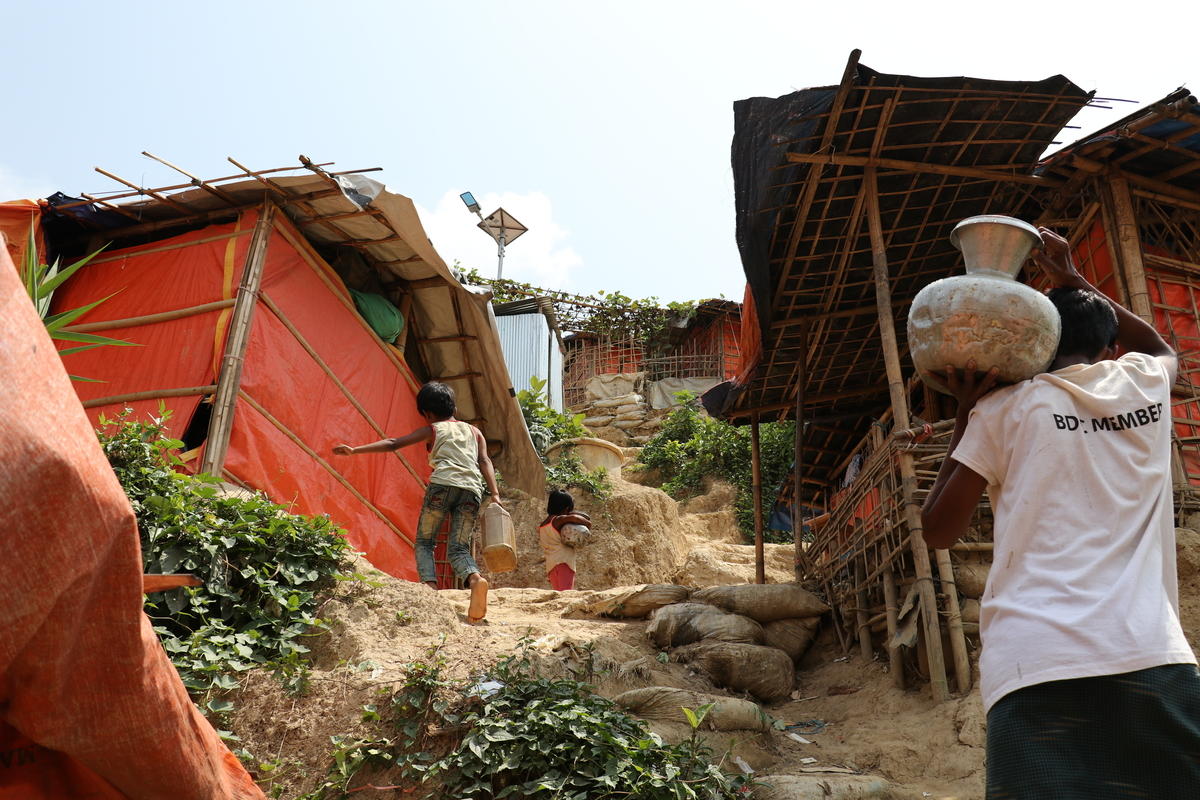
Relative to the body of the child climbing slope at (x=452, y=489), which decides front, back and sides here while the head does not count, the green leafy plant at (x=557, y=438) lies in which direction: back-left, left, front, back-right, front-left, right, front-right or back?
front

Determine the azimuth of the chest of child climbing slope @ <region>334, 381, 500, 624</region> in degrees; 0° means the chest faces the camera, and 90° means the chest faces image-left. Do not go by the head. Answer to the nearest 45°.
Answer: approximately 180°

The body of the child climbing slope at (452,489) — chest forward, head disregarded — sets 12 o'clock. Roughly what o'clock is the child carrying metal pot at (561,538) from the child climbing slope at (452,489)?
the child carrying metal pot at (561,538) is roughly at 1 o'clock from the child climbing slope at (452,489).

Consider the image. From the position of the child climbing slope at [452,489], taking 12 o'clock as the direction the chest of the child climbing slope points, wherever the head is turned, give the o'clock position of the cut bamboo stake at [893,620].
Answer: The cut bamboo stake is roughly at 4 o'clock from the child climbing slope.

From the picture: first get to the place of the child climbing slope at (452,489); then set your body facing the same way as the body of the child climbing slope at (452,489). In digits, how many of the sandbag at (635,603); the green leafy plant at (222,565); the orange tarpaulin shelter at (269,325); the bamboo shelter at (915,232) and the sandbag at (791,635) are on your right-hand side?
3

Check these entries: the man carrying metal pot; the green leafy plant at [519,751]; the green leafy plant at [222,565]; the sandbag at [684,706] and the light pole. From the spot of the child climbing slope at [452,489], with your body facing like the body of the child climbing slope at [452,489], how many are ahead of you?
1

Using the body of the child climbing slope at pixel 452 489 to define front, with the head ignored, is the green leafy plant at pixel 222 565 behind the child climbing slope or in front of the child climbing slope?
behind

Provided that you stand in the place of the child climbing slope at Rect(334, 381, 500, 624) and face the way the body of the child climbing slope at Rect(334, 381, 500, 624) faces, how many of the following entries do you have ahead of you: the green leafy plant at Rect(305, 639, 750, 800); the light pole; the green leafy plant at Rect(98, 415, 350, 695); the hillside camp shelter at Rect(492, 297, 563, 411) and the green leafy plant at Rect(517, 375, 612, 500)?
3

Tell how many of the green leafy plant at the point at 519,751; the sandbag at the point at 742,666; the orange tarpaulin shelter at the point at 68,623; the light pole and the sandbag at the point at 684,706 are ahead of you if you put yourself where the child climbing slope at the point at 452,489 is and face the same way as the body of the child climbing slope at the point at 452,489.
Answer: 1

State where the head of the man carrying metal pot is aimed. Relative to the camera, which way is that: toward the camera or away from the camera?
away from the camera

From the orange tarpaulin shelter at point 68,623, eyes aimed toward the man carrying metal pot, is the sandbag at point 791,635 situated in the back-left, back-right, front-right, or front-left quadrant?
front-left

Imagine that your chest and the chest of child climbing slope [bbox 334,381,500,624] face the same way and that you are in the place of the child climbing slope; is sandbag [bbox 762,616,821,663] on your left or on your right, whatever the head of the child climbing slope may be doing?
on your right

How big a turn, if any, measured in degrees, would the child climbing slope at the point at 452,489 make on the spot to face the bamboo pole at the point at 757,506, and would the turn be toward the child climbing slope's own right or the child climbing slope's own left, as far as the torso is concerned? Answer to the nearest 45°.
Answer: approximately 45° to the child climbing slope's own right

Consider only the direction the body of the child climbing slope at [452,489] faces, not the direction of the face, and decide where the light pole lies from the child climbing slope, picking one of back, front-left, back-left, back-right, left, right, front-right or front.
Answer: front

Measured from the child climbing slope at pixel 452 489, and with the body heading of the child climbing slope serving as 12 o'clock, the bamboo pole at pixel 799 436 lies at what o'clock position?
The bamboo pole is roughly at 2 o'clock from the child climbing slope.

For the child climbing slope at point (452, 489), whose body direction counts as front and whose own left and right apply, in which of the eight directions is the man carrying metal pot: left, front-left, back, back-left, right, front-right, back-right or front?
back

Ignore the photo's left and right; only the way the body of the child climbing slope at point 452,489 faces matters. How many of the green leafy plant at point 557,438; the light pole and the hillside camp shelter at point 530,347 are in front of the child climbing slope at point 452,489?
3

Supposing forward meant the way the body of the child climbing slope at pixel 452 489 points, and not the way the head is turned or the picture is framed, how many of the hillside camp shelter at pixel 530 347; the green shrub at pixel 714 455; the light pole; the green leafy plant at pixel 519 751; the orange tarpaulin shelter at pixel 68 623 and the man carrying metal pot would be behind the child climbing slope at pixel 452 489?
3

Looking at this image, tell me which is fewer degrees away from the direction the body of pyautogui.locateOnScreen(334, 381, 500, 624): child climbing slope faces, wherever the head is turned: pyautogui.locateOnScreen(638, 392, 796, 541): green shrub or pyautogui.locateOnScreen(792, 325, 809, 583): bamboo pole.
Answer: the green shrub

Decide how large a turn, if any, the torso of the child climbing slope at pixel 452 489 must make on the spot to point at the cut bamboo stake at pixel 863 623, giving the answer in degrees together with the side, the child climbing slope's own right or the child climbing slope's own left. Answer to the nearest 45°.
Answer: approximately 90° to the child climbing slope's own right
